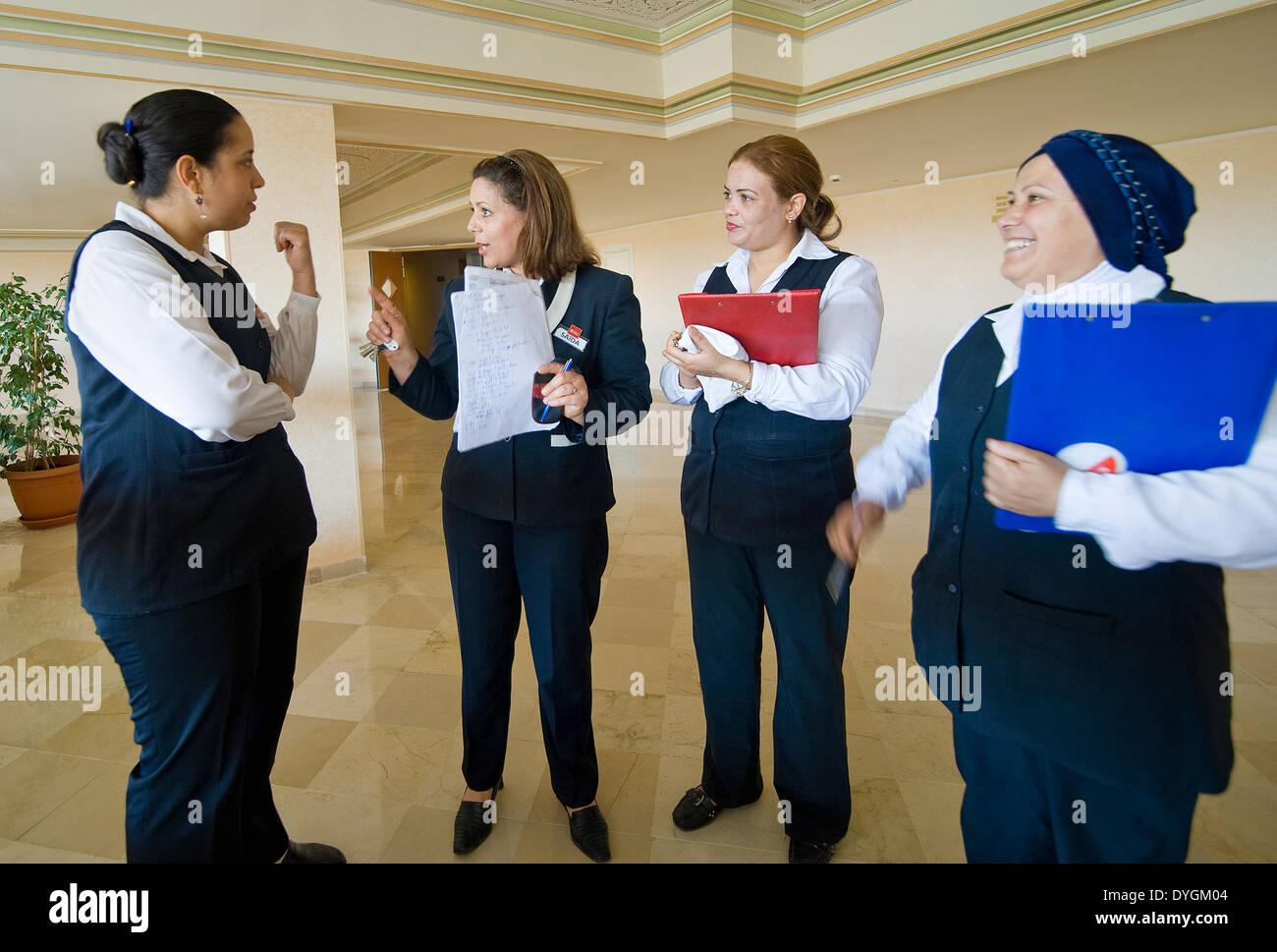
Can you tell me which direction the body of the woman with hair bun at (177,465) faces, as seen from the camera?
to the viewer's right

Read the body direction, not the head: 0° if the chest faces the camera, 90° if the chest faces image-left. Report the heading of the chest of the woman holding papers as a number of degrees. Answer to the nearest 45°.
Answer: approximately 0°

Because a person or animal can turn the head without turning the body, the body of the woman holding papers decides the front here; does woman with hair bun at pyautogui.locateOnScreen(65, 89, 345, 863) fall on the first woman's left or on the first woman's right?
on the first woman's right

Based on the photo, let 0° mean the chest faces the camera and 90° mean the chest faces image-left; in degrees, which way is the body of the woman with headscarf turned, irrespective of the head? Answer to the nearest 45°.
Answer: approximately 45°
